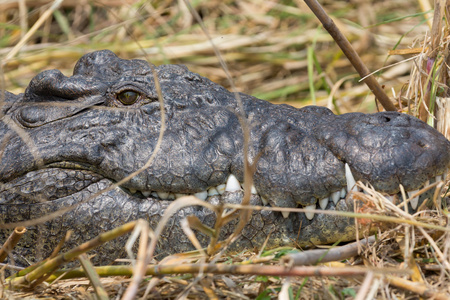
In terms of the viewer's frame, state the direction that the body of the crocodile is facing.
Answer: to the viewer's right

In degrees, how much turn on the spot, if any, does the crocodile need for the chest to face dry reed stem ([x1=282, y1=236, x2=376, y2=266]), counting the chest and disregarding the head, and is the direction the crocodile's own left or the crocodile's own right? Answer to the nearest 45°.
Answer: approximately 45° to the crocodile's own right

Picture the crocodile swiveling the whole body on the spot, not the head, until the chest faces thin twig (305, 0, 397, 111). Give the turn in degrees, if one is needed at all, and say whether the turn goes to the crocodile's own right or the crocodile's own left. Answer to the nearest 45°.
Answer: approximately 45° to the crocodile's own left
